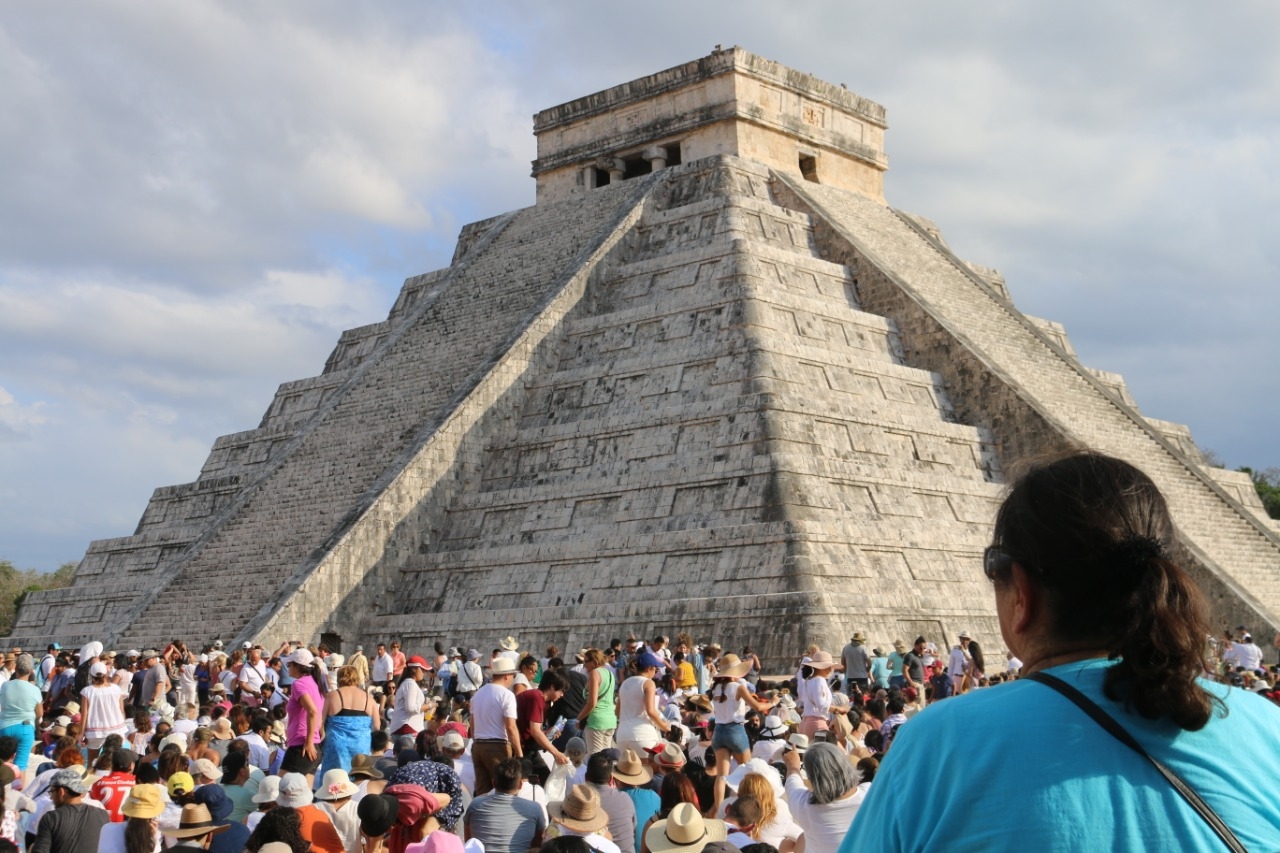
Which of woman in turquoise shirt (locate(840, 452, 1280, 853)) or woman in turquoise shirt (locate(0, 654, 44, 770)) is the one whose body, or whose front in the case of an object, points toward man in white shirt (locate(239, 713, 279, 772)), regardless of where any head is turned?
woman in turquoise shirt (locate(840, 452, 1280, 853))

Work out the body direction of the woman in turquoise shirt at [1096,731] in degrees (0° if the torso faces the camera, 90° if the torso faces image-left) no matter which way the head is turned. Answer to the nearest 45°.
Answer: approximately 135°

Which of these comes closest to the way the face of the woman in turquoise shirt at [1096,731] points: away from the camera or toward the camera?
away from the camera

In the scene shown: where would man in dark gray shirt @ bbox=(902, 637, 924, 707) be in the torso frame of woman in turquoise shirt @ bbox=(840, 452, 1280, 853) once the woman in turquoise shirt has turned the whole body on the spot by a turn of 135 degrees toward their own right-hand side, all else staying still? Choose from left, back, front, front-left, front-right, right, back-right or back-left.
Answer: left

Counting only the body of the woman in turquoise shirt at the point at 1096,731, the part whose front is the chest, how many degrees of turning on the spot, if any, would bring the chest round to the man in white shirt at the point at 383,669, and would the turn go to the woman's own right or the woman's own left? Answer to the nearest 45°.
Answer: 0° — they already face them
